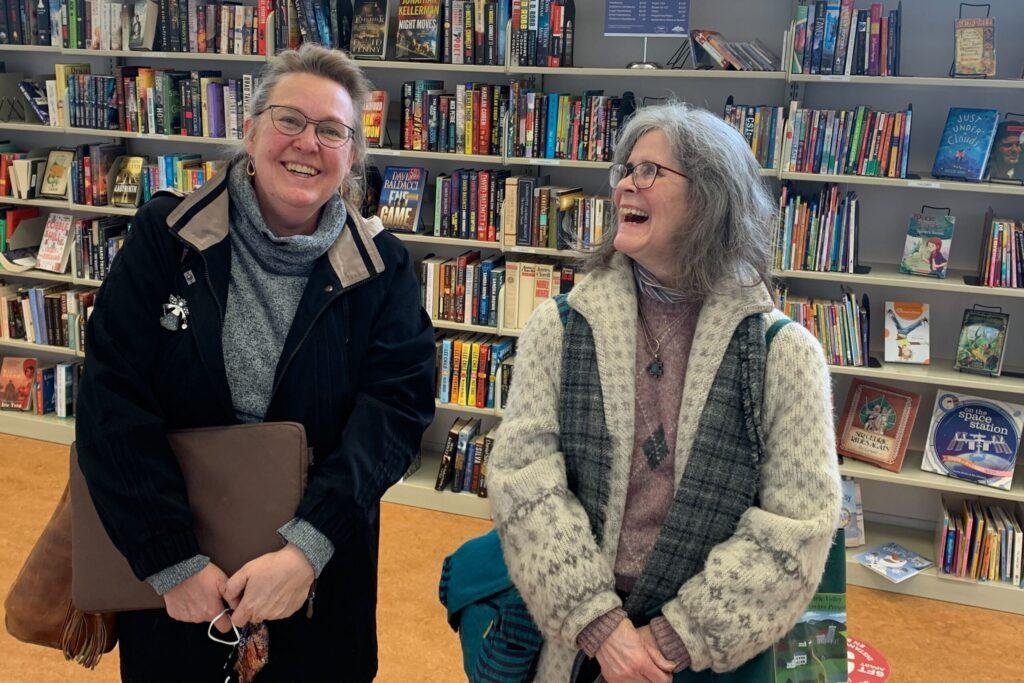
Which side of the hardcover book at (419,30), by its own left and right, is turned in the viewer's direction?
front

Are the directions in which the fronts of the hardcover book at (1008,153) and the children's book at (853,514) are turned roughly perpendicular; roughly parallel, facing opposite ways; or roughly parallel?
roughly parallel

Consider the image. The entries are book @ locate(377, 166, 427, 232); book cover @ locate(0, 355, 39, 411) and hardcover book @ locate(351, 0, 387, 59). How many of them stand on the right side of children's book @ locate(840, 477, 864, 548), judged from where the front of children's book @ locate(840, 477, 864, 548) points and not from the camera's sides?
3

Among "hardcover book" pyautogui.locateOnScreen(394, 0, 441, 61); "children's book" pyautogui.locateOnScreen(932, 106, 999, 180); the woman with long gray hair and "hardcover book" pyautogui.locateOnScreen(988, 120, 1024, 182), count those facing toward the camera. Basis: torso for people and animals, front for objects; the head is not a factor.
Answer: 4

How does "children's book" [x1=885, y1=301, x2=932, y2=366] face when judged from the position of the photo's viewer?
facing the viewer

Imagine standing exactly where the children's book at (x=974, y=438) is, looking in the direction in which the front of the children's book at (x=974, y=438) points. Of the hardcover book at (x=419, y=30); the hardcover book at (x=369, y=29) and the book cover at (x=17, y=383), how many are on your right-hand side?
3

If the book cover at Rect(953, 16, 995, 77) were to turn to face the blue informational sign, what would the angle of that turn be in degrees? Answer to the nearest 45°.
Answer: approximately 90° to its right

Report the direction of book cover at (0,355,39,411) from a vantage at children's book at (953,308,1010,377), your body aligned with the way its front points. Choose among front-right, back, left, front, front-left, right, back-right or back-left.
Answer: right

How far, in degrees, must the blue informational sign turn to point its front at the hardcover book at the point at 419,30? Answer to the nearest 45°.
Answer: approximately 90° to its right

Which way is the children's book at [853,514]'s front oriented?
toward the camera

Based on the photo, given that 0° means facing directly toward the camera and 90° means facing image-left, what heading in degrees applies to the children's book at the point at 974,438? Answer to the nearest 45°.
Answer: approximately 0°

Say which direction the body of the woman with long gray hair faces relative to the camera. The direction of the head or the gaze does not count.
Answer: toward the camera
